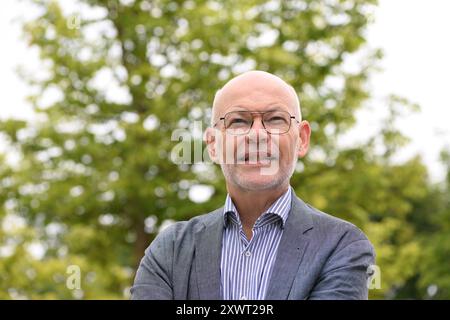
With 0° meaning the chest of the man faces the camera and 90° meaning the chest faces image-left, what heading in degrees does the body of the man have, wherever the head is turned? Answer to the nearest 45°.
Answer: approximately 0°
